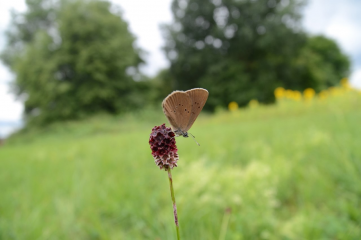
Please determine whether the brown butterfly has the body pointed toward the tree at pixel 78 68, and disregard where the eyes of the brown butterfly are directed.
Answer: no

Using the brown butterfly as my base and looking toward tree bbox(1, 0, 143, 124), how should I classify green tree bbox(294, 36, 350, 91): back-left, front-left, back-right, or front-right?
front-right

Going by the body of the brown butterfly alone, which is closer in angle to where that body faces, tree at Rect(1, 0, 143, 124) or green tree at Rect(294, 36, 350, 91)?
the green tree

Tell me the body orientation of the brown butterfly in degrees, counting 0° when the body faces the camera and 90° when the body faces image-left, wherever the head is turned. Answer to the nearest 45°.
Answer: approximately 270°

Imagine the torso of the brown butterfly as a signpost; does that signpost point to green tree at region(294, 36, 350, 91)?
no
